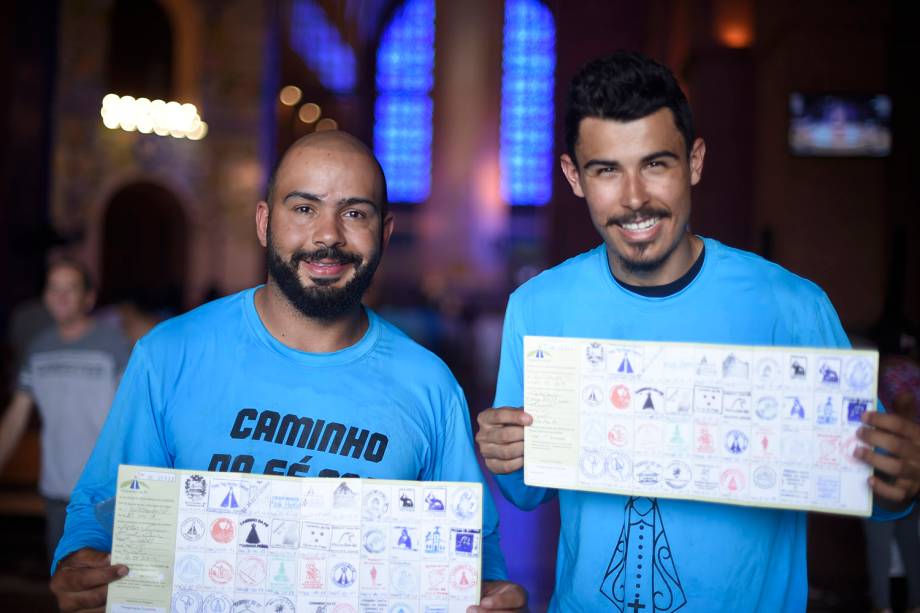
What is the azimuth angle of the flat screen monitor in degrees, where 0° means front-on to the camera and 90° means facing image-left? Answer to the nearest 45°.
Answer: approximately 0°

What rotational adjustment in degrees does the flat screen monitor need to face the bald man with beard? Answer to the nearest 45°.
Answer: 0° — it already faces them

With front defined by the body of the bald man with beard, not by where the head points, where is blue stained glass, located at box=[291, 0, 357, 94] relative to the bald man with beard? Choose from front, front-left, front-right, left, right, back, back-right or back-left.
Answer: back

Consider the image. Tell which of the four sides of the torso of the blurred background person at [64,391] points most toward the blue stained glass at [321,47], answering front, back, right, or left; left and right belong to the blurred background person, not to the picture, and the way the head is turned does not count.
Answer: back

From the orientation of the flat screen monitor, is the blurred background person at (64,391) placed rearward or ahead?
ahead

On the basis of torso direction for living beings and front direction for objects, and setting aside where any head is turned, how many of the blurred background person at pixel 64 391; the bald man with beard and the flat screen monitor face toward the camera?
3

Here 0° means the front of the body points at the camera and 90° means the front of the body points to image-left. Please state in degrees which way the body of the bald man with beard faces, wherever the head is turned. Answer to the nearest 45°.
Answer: approximately 0°

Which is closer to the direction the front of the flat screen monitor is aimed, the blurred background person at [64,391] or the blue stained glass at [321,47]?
the blurred background person

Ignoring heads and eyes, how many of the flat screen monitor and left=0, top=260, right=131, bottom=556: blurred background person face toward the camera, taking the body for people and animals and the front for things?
2
